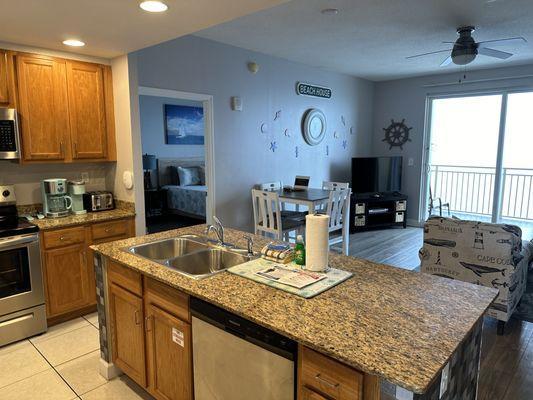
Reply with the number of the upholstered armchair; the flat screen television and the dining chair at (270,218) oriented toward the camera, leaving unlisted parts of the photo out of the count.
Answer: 1

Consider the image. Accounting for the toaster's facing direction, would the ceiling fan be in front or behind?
in front

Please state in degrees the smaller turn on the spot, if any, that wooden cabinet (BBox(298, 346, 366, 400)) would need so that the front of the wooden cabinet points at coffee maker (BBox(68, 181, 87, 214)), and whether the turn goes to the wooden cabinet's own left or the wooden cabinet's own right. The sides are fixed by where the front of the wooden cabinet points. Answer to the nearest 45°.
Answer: approximately 90° to the wooden cabinet's own right

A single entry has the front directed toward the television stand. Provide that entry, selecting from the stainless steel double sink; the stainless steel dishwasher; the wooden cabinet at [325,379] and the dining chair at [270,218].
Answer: the dining chair

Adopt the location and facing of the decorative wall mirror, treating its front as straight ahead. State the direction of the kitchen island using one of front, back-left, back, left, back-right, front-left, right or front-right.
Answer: front-right

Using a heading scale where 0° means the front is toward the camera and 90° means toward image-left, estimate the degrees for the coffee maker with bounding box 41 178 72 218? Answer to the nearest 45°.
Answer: approximately 315°

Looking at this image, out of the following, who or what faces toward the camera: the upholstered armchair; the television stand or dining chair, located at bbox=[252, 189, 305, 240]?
the television stand

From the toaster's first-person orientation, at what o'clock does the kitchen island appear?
The kitchen island is roughly at 1 o'clock from the toaster.

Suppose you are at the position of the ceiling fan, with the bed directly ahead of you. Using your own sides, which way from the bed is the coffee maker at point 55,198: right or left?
left
